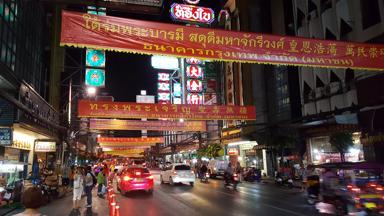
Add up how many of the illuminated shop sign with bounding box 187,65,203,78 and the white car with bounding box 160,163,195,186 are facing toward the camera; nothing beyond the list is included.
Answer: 1

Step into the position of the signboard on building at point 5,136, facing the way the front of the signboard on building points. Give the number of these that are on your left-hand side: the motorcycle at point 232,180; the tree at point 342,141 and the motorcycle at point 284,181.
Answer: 3

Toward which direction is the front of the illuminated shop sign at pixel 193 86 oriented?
toward the camera

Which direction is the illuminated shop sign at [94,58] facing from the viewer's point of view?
toward the camera

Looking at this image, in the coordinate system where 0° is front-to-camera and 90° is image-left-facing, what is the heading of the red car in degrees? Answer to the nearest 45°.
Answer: approximately 180°

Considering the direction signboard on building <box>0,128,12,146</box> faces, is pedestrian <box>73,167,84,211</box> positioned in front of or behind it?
in front

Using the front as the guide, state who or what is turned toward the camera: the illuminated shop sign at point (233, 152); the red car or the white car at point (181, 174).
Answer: the illuminated shop sign

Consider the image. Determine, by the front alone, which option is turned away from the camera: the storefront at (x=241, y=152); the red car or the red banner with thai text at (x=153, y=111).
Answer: the red car

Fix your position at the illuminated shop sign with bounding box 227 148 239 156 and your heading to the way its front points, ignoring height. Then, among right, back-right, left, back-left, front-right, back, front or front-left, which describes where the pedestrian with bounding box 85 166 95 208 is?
front

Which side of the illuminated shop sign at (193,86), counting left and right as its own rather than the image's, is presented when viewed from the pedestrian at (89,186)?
front

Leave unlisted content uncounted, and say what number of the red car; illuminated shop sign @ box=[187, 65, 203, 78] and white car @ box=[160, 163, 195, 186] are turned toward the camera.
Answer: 1

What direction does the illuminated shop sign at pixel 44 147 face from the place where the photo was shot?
facing the viewer

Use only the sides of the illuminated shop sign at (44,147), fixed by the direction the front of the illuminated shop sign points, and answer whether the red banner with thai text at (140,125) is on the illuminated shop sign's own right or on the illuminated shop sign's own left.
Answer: on the illuminated shop sign's own left

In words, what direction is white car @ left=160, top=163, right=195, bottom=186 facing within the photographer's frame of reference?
facing away from the viewer and to the left of the viewer

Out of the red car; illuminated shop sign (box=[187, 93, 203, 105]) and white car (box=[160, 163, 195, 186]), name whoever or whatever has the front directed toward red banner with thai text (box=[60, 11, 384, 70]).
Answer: the illuminated shop sign

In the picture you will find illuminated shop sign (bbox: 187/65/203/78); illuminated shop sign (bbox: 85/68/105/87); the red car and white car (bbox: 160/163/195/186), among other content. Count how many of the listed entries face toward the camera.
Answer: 2

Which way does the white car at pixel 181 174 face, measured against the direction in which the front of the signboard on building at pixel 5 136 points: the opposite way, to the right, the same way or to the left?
the opposite way

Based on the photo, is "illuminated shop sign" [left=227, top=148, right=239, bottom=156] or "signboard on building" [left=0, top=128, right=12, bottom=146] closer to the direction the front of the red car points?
the illuminated shop sign
